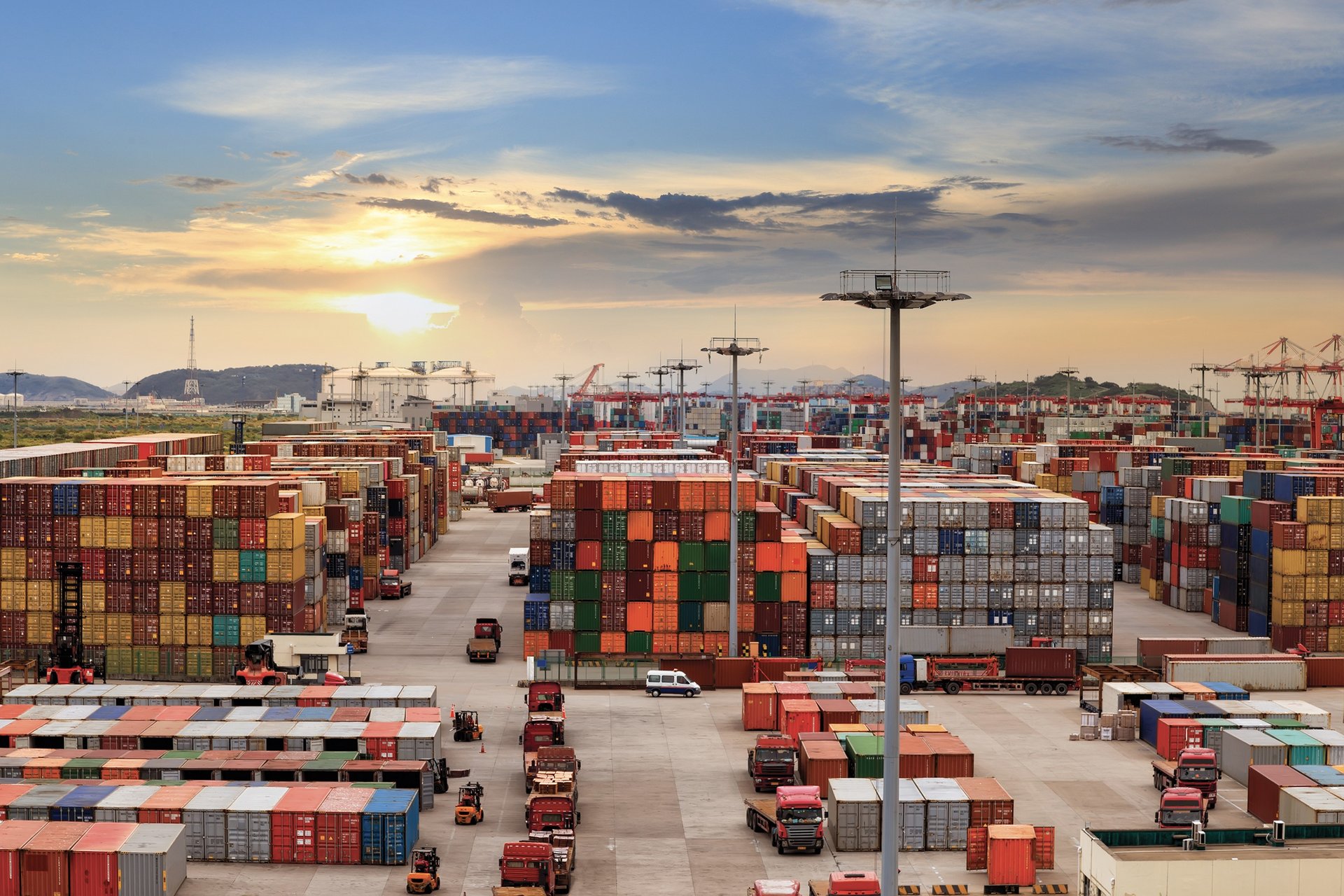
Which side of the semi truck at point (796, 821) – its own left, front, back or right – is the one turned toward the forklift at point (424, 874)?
right

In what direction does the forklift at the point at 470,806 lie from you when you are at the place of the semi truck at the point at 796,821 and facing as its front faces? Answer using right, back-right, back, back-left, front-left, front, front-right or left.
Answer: back-right

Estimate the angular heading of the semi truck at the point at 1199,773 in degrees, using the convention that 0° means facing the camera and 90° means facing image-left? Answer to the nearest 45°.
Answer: approximately 315°

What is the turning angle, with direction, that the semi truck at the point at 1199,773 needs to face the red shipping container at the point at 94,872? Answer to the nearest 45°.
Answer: approximately 90° to its right

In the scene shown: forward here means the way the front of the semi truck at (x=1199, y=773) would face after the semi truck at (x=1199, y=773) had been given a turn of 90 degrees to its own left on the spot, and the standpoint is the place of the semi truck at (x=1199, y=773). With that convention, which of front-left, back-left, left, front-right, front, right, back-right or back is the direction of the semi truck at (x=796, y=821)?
back

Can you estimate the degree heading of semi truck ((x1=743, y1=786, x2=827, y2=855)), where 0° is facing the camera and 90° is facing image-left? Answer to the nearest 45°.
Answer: approximately 315°

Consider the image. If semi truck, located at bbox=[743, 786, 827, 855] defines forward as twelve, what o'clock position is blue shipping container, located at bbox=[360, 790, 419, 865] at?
The blue shipping container is roughly at 4 o'clock from the semi truck.

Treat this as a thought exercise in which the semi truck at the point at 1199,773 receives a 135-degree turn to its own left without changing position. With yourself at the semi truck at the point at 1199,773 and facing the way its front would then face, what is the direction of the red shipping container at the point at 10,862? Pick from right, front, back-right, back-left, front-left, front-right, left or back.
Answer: back-left

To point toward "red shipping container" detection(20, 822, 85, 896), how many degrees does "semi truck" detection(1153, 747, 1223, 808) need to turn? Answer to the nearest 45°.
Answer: approximately 90° to its right

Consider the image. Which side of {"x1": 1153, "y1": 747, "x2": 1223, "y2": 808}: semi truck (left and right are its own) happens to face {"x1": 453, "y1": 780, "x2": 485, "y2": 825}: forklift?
right
